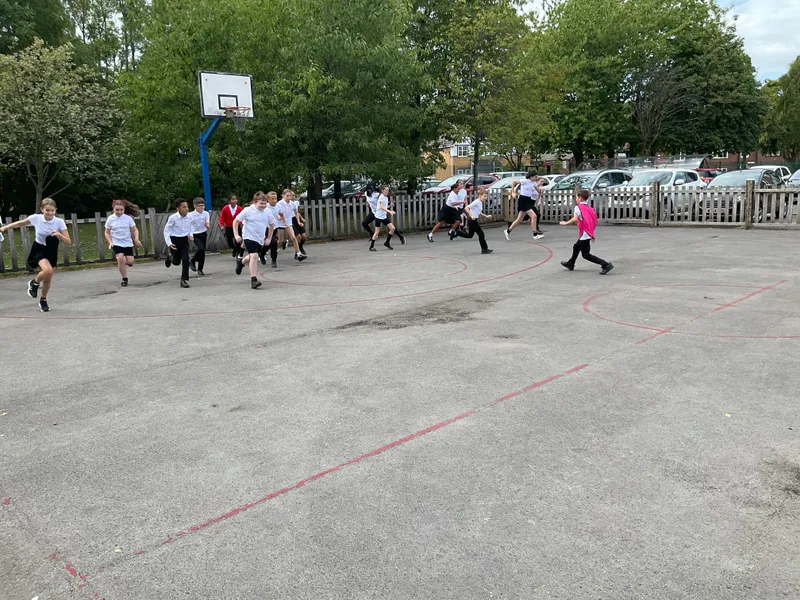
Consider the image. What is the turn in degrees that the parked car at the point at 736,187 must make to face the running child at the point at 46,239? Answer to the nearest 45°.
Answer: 0° — it already faces them

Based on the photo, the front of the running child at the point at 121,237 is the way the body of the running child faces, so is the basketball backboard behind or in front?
behind

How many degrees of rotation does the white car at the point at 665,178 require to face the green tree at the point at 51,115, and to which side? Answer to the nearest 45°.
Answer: approximately 45° to its right

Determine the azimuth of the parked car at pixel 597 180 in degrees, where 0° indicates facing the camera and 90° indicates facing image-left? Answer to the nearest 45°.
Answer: approximately 45°

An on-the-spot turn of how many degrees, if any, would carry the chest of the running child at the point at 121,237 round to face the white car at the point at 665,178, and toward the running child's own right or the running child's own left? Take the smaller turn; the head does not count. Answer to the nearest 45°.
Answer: approximately 90° to the running child's own left

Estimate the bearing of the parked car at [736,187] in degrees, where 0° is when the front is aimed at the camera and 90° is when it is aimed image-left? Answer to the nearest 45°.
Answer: approximately 45°

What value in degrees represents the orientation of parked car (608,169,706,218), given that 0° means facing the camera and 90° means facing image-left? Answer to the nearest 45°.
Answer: approximately 45°

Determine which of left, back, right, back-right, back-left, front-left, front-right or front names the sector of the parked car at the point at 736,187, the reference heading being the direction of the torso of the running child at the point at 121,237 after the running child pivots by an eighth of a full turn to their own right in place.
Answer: back-left
